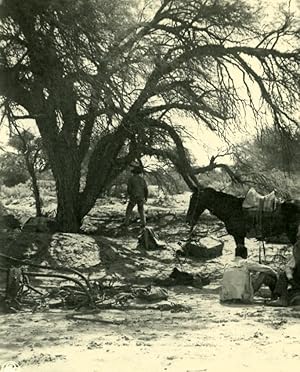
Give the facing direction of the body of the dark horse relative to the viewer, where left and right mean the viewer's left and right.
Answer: facing to the left of the viewer

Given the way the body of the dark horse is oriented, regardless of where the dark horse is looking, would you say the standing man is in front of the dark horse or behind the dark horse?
in front
